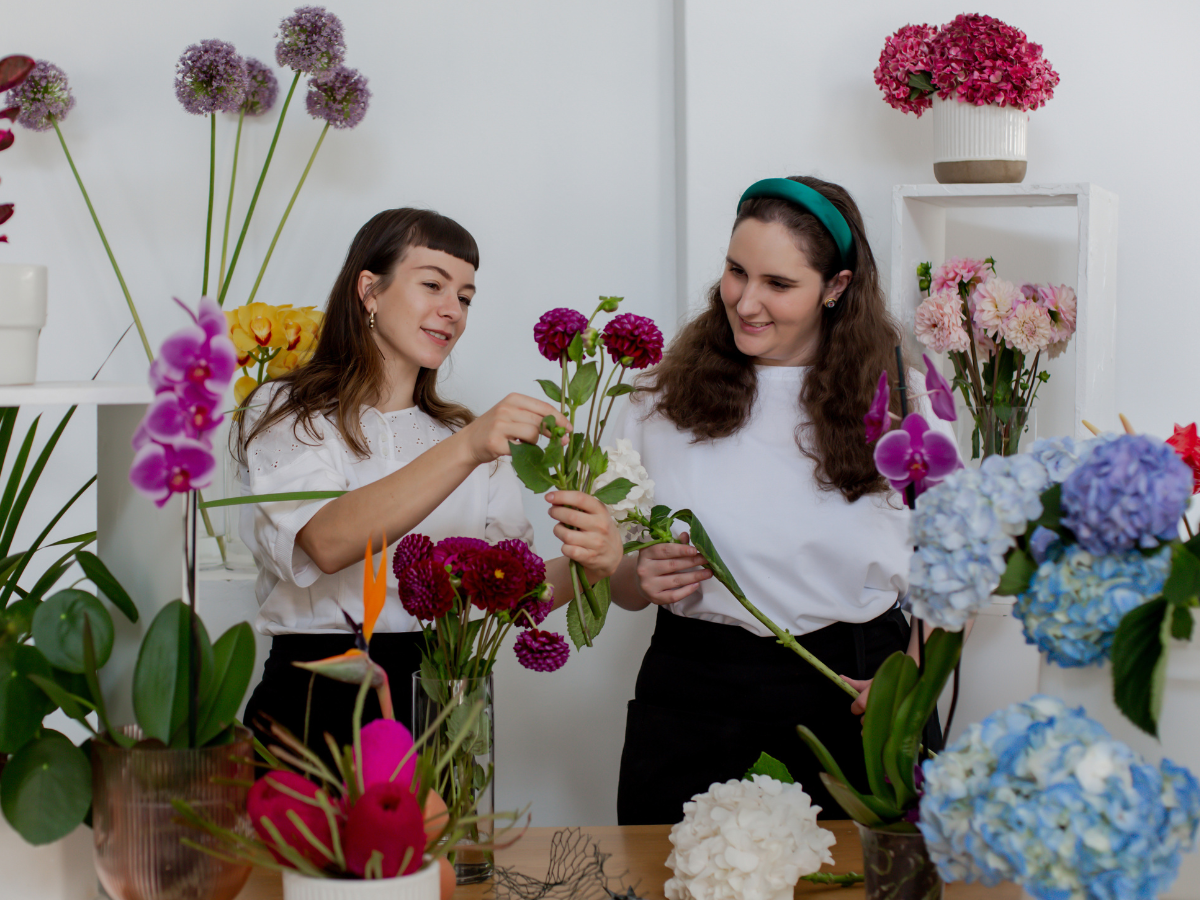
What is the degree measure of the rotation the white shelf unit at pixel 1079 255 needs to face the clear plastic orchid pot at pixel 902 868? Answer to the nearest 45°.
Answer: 0° — it already faces it

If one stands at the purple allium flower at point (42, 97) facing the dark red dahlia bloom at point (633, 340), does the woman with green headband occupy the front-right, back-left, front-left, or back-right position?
front-left

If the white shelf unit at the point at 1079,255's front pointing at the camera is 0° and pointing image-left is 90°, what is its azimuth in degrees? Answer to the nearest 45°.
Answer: approximately 0°

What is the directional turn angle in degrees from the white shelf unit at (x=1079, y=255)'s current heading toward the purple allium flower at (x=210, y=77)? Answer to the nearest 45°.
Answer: approximately 90° to its right

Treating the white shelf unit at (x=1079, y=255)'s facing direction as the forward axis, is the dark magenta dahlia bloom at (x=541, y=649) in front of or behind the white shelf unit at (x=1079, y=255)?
in front

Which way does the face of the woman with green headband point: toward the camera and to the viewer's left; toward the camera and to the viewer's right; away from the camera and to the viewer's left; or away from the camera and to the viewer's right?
toward the camera and to the viewer's left

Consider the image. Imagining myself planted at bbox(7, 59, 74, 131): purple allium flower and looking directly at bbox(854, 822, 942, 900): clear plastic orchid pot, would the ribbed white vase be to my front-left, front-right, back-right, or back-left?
front-left

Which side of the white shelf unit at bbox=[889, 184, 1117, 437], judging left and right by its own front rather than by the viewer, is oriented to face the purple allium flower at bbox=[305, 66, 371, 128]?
right

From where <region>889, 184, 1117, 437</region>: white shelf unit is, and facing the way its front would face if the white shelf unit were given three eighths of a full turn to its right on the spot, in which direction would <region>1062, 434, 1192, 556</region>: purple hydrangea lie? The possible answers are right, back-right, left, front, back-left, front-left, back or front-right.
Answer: back-left

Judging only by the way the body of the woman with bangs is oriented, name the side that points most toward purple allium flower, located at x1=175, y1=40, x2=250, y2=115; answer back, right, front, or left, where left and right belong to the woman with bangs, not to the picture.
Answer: back

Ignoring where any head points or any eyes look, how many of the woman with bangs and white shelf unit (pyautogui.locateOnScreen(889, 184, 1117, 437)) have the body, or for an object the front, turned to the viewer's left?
0

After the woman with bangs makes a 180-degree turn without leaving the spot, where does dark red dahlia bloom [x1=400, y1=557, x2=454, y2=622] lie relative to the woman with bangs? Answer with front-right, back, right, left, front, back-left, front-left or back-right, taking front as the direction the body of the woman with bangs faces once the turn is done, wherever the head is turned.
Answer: back-left

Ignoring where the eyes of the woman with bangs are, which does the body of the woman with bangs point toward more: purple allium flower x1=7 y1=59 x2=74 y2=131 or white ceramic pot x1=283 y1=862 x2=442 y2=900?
the white ceramic pot

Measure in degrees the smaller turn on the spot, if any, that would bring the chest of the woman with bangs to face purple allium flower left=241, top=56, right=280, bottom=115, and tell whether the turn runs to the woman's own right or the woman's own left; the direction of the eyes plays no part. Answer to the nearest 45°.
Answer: approximately 135° to the woman's own left

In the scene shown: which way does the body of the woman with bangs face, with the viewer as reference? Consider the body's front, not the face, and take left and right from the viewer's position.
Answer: facing the viewer and to the right of the viewer
